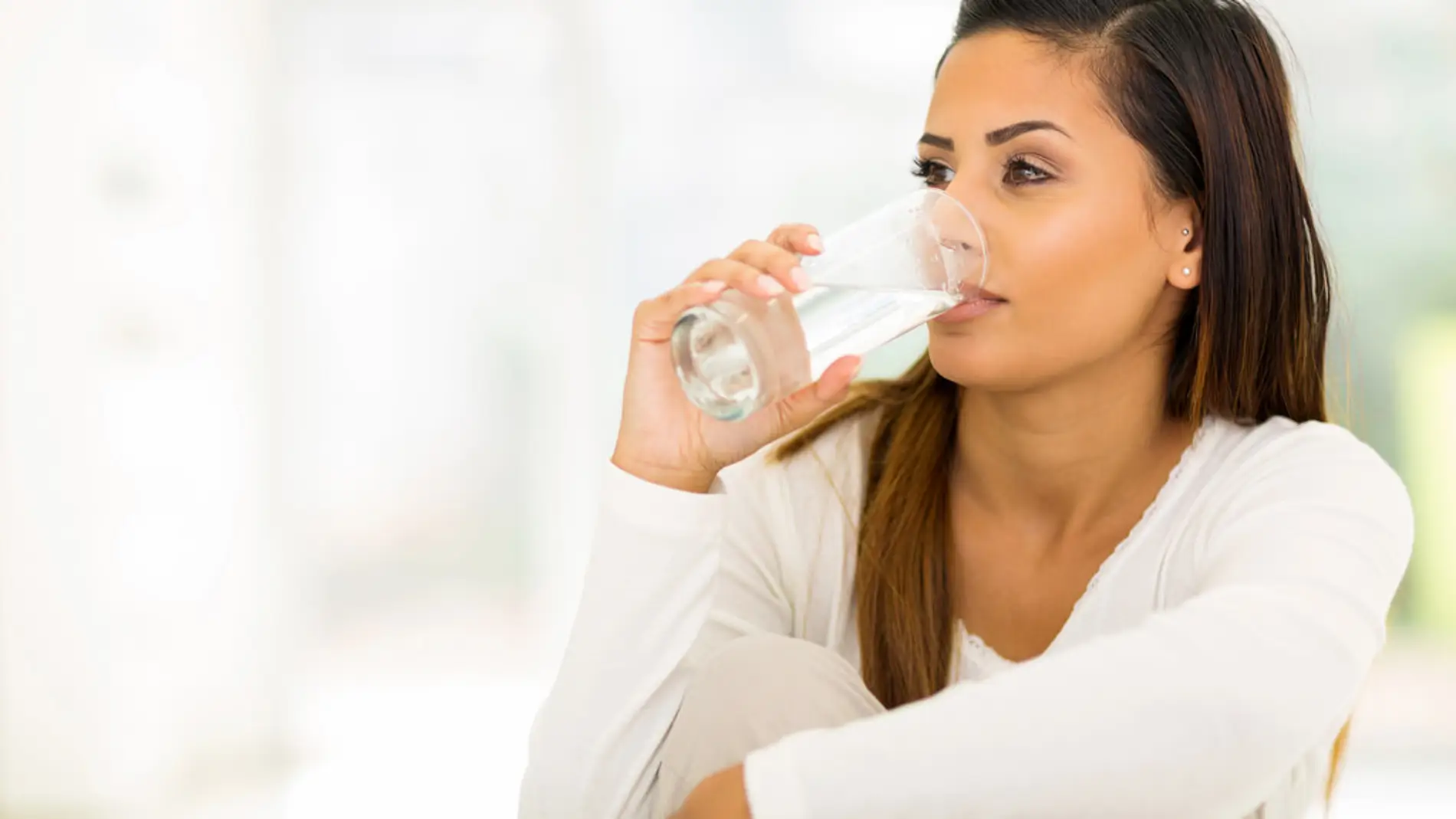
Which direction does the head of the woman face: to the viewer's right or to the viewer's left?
to the viewer's left

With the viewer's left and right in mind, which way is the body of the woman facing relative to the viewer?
facing the viewer and to the left of the viewer
